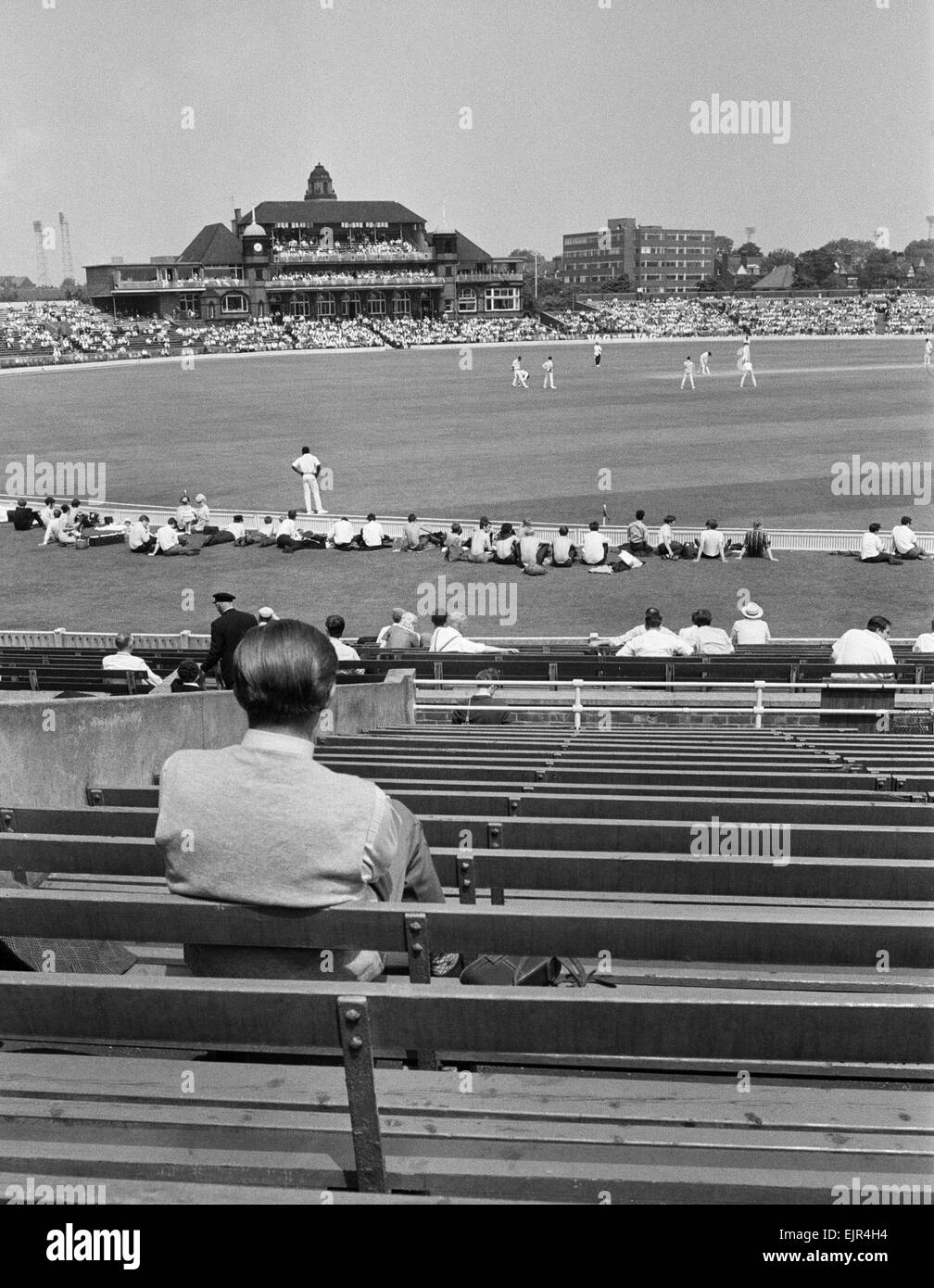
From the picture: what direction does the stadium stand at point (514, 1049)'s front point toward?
away from the camera

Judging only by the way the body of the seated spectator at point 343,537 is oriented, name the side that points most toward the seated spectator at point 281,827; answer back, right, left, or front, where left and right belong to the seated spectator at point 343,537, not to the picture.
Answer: back

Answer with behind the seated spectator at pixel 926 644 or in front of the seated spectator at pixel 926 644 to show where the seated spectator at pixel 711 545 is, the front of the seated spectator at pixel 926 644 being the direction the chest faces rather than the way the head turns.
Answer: in front

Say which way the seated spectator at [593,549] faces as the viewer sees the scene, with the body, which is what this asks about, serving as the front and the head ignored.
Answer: away from the camera

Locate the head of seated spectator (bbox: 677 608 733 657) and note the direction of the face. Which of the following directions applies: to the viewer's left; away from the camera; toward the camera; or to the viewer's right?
away from the camera

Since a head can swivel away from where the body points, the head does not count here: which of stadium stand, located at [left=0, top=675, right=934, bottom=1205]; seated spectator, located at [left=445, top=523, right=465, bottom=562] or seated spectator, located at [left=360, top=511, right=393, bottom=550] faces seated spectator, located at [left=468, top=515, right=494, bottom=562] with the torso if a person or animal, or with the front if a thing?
the stadium stand

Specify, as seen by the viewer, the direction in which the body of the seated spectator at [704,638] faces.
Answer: away from the camera

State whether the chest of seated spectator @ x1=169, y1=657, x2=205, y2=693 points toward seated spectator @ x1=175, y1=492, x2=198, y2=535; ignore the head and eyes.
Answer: yes

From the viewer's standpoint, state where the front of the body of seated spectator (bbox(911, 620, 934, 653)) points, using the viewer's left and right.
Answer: facing away from the viewer

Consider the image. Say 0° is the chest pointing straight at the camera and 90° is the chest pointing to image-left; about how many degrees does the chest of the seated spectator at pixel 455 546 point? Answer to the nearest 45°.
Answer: approximately 180°

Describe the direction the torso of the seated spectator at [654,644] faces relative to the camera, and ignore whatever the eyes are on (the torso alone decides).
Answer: away from the camera

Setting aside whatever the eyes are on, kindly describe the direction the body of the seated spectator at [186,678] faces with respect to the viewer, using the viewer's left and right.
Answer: facing away from the viewer
